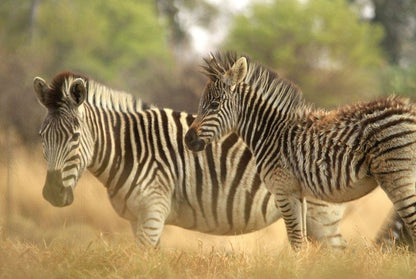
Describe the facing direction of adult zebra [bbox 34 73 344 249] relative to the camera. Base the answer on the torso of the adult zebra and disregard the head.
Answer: to the viewer's left

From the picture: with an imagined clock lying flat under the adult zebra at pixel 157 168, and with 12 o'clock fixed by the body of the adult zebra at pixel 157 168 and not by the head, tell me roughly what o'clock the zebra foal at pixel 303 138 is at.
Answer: the zebra foal at pixel 303 138 is roughly at 7 o'clock from the adult zebra at pixel 157 168.

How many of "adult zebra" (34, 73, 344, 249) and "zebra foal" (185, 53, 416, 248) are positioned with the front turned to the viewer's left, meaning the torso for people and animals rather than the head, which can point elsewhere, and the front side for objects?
2

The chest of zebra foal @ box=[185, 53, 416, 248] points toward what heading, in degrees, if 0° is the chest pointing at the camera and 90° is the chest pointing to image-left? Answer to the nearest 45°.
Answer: approximately 90°
